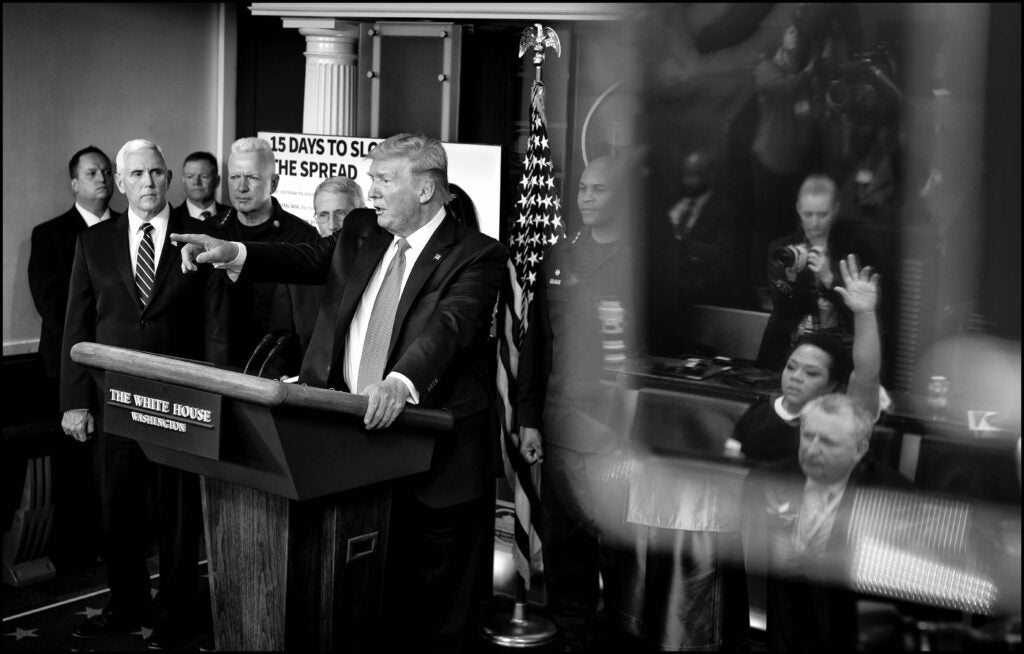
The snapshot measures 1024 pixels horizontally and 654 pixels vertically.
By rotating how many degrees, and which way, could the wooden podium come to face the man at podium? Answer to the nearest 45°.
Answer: approximately 180°

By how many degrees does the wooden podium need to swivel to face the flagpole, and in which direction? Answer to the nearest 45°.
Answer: approximately 180°

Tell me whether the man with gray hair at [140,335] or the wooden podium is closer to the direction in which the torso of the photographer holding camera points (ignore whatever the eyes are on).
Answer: the wooden podium

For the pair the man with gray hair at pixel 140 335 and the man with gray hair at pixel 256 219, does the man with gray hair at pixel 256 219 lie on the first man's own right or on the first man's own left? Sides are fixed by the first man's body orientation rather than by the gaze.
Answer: on the first man's own left

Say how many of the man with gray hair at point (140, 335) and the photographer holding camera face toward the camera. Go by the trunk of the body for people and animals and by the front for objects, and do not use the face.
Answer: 2

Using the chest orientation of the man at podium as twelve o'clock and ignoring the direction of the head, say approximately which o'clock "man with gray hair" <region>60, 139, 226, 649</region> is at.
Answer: The man with gray hair is roughly at 3 o'clock from the man at podium.

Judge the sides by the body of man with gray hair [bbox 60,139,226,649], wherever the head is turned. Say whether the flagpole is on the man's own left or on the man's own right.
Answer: on the man's own left
